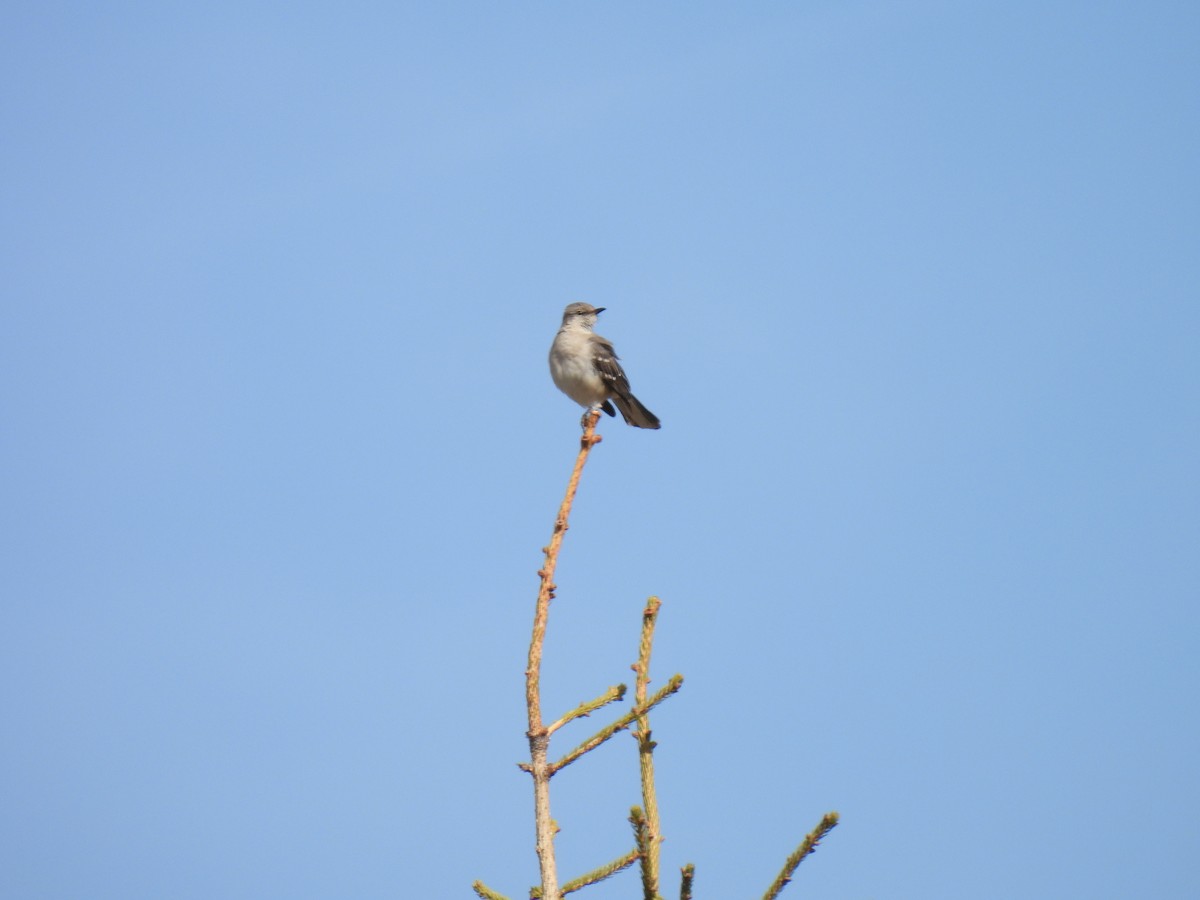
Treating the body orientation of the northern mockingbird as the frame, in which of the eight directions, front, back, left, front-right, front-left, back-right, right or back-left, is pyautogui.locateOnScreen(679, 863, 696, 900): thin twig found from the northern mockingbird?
back-left

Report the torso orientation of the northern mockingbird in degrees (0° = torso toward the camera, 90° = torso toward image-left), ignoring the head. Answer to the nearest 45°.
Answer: approximately 45°
